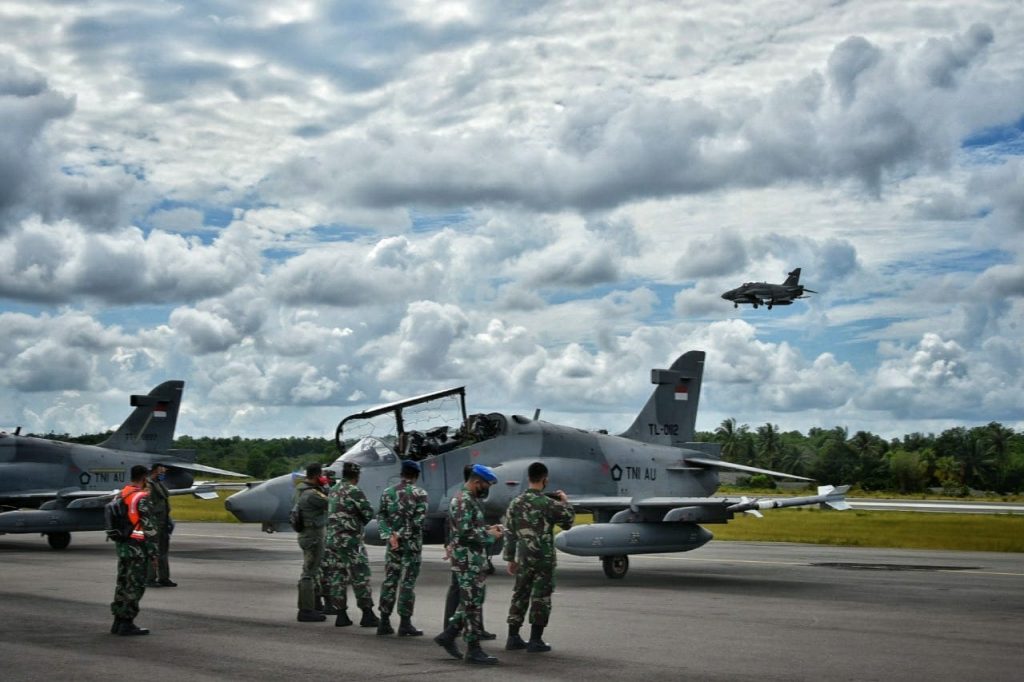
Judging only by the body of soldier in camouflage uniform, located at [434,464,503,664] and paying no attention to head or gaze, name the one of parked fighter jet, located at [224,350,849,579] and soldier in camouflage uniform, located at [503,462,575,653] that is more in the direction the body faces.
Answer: the soldier in camouflage uniform

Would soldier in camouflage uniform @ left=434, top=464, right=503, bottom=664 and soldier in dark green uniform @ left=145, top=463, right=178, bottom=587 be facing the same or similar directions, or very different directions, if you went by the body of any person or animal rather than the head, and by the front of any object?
same or similar directions

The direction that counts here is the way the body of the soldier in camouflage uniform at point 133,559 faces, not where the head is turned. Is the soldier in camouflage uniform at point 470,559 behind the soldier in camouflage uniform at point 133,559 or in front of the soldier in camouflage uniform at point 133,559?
in front

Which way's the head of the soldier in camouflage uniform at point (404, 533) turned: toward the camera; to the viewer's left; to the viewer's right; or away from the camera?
away from the camera

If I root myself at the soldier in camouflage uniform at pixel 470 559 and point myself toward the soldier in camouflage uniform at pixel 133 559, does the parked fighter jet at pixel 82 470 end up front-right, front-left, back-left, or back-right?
front-right

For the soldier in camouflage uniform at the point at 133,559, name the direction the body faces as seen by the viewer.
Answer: to the viewer's right

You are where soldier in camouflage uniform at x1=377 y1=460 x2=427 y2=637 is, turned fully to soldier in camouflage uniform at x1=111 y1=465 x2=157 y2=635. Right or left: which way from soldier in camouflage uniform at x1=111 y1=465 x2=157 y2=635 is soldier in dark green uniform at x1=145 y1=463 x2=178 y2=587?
right
